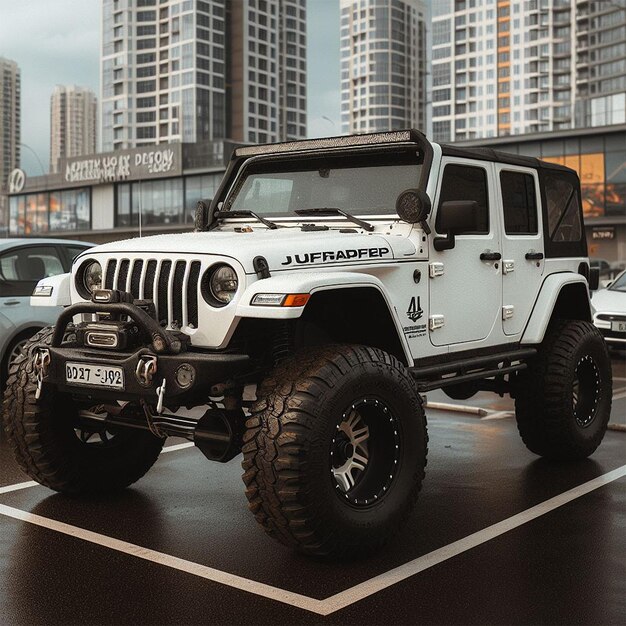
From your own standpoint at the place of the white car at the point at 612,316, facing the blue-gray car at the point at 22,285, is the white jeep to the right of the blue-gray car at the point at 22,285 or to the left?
left

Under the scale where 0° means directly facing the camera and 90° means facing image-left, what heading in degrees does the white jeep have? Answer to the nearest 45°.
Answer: approximately 45°

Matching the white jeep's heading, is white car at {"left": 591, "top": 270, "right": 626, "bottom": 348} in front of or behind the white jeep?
behind

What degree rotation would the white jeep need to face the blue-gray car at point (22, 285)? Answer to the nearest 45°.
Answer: approximately 90° to its right

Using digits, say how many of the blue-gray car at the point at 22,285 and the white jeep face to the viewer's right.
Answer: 0

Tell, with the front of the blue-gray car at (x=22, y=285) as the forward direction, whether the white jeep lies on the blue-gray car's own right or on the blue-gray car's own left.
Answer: on the blue-gray car's own left
